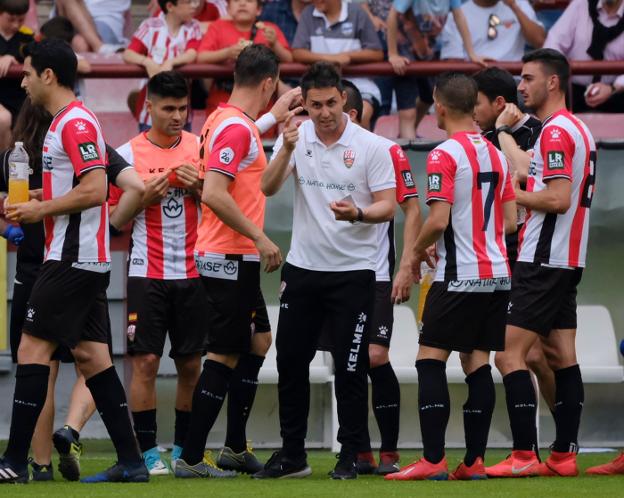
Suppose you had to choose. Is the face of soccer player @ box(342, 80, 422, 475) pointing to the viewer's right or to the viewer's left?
to the viewer's left

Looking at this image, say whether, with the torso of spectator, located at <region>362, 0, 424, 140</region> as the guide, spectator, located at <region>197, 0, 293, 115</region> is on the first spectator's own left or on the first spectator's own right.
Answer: on the first spectator's own right

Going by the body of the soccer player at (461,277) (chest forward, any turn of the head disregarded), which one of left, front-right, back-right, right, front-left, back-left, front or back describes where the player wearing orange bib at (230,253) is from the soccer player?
front-left

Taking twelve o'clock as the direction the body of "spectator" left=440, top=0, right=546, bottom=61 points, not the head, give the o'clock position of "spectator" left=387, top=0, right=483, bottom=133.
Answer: "spectator" left=387, top=0, right=483, bottom=133 is roughly at 2 o'clock from "spectator" left=440, top=0, right=546, bottom=61.

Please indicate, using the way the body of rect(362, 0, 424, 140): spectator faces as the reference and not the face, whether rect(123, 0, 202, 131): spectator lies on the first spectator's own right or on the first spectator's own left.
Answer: on the first spectator's own right

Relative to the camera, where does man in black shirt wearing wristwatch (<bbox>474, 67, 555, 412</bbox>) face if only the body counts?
to the viewer's left

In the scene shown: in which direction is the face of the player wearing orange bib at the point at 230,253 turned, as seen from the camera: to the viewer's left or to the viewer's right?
to the viewer's right

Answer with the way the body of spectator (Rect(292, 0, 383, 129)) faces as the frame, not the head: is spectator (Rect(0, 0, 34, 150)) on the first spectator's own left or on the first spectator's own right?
on the first spectator's own right
